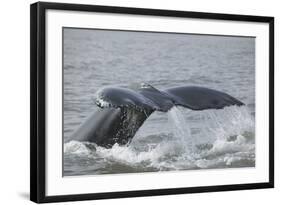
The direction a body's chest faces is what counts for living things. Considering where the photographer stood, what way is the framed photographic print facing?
facing the viewer and to the right of the viewer
